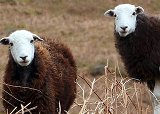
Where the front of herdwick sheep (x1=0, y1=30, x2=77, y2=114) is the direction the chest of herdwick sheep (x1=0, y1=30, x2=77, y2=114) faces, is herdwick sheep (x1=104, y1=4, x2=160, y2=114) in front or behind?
behind

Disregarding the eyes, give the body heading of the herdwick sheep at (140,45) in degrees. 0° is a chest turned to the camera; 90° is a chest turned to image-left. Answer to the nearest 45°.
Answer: approximately 45°

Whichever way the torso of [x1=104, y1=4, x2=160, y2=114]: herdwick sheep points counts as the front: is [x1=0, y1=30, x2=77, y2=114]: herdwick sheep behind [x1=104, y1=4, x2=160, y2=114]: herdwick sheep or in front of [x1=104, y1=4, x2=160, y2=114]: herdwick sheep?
in front

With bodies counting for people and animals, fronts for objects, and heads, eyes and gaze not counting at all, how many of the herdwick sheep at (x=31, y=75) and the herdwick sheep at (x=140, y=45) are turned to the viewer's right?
0

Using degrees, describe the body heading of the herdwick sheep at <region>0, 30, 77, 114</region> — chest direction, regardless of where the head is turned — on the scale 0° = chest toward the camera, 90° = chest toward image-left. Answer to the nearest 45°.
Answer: approximately 45°
